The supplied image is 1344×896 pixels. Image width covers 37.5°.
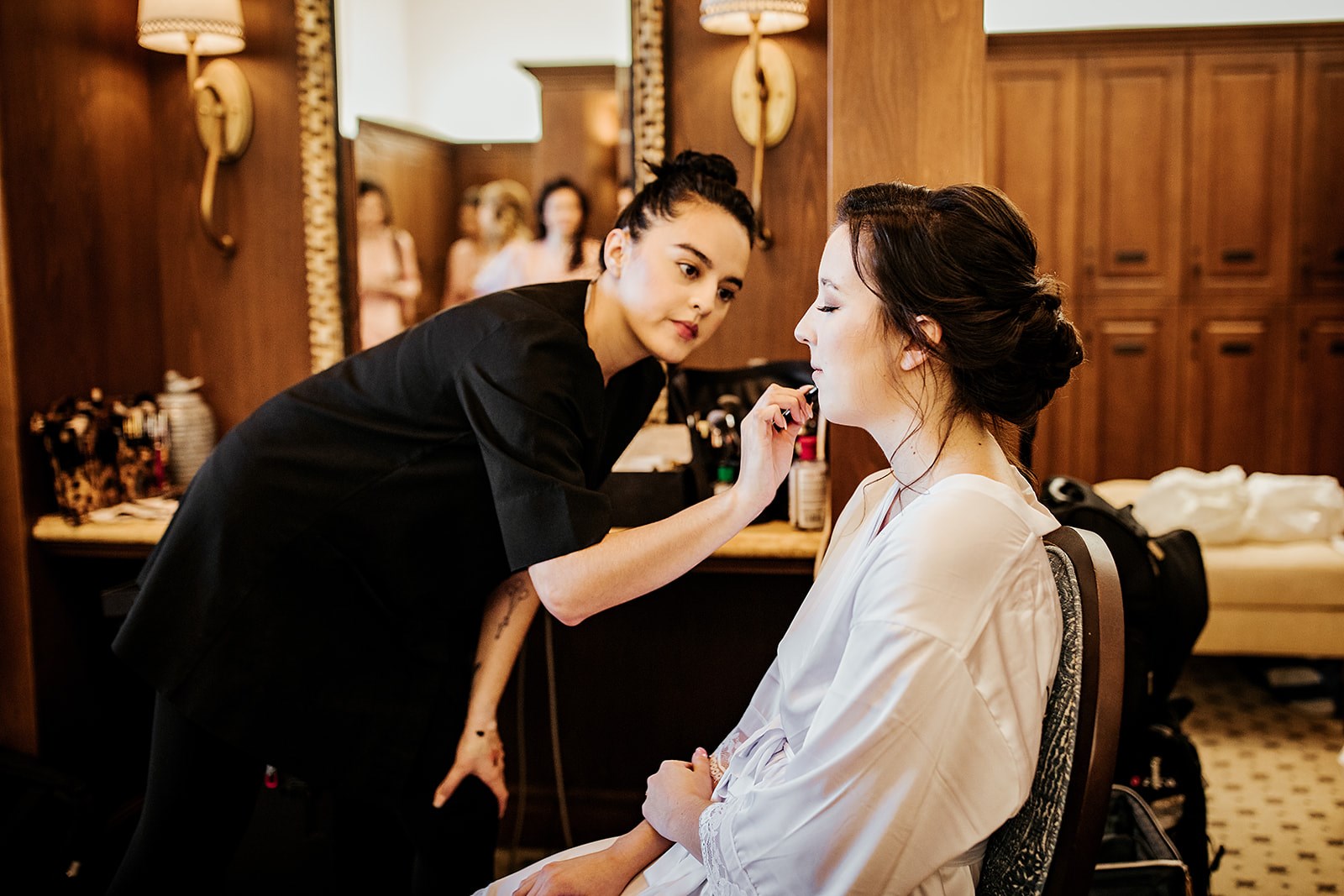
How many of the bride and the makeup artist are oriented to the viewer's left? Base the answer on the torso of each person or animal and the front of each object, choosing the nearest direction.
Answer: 1

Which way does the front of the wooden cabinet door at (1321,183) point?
toward the camera

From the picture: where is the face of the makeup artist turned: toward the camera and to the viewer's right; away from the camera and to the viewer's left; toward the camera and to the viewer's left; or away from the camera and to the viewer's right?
toward the camera and to the viewer's right

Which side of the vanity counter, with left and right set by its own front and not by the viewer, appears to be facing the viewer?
front

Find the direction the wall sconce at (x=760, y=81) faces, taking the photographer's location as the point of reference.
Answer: facing the viewer

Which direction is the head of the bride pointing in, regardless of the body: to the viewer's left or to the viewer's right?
to the viewer's left

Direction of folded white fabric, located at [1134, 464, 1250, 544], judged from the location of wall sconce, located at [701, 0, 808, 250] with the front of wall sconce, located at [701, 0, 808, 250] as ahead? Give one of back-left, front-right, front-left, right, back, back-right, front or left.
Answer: back-left

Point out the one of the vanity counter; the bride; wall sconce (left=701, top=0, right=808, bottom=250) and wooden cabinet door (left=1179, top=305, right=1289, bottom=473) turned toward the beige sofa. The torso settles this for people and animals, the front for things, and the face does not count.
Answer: the wooden cabinet door

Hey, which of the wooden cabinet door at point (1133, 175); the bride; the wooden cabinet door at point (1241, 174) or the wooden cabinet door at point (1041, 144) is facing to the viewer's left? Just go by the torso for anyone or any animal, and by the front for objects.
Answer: the bride

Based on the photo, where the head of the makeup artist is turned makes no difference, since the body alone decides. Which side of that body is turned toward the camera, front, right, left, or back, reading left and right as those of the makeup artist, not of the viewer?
right

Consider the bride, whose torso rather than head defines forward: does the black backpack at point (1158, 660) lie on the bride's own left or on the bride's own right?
on the bride's own right
